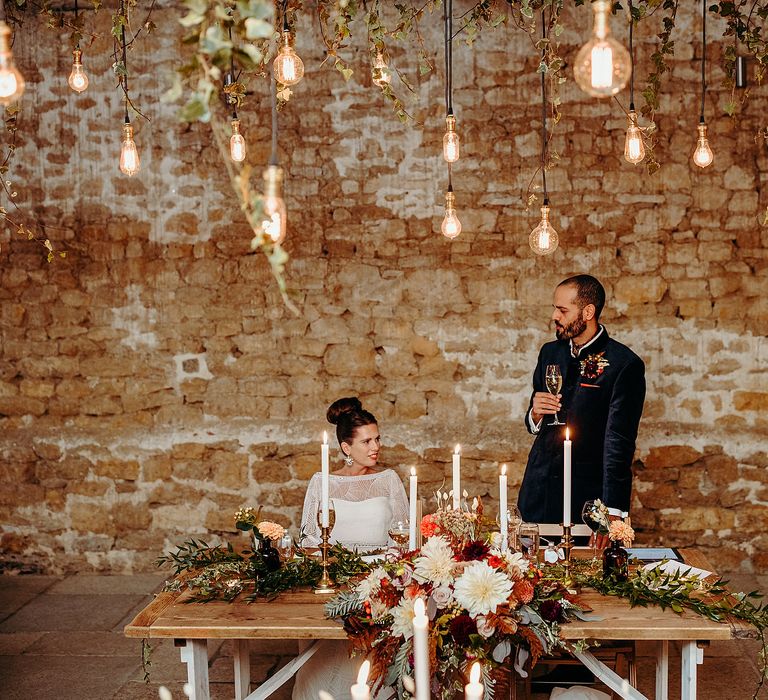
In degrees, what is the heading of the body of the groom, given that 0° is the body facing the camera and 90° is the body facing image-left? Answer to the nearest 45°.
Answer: approximately 45°

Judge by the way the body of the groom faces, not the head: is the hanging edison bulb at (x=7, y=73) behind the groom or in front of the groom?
in front

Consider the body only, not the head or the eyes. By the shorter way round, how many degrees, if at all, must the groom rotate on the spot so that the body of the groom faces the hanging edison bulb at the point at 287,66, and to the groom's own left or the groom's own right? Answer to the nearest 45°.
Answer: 0° — they already face it

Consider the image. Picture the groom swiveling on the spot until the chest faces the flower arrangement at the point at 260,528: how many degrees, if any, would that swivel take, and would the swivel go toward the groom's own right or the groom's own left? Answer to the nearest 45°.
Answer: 0° — they already face it

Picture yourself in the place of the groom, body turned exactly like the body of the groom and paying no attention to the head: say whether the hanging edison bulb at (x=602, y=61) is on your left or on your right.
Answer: on your left

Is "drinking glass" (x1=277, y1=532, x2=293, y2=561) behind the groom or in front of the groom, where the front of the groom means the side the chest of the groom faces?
in front

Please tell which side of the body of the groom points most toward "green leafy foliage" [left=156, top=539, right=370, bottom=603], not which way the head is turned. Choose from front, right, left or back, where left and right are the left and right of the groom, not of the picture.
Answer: front

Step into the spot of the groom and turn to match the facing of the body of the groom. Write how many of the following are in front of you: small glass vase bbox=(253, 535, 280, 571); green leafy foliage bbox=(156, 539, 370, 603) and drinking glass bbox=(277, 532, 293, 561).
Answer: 3

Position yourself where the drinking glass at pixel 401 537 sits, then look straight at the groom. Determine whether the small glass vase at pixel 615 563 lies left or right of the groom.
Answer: right

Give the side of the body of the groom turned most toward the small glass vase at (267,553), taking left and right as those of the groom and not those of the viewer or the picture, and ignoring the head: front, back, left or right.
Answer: front

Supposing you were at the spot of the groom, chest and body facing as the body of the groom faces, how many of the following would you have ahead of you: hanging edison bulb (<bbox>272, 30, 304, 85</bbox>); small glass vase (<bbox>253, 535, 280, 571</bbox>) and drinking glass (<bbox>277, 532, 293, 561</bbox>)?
3

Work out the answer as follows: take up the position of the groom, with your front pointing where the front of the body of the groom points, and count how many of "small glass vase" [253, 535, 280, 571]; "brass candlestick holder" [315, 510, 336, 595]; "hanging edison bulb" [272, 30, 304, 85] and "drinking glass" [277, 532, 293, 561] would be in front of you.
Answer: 4
